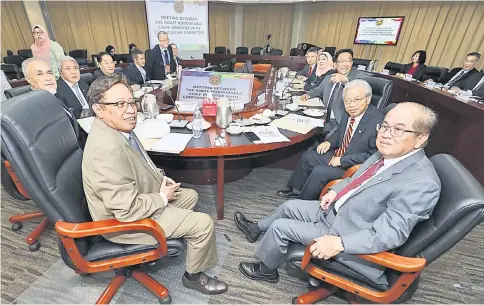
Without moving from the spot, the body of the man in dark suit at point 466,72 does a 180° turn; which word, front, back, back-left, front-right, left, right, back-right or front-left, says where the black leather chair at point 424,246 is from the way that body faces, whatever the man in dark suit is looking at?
back-right

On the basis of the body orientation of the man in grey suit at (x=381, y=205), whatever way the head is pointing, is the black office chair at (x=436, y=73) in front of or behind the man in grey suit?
behind

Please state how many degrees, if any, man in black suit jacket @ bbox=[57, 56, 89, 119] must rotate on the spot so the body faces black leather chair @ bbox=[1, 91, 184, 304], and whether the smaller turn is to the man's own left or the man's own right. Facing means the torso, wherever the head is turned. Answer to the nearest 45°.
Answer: approximately 45° to the man's own right

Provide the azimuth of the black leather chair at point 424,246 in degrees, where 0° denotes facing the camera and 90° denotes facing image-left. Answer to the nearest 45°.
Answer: approximately 90°

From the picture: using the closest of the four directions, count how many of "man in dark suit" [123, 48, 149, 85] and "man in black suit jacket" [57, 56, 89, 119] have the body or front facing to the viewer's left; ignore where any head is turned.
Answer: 0

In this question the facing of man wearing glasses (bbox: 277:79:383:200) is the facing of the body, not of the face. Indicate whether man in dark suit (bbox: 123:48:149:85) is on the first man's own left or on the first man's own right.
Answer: on the first man's own right

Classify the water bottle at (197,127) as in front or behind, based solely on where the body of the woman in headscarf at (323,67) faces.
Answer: in front

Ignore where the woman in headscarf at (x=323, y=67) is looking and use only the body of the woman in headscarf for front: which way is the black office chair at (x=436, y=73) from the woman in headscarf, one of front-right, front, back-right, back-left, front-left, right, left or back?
back

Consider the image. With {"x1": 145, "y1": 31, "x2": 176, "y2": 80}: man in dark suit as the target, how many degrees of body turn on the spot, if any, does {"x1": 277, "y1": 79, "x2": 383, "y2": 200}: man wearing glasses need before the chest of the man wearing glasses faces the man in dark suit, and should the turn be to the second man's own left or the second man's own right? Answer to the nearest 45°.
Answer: approximately 90° to the second man's own right

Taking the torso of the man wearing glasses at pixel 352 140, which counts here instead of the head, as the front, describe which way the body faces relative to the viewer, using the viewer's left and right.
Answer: facing the viewer and to the left of the viewer
